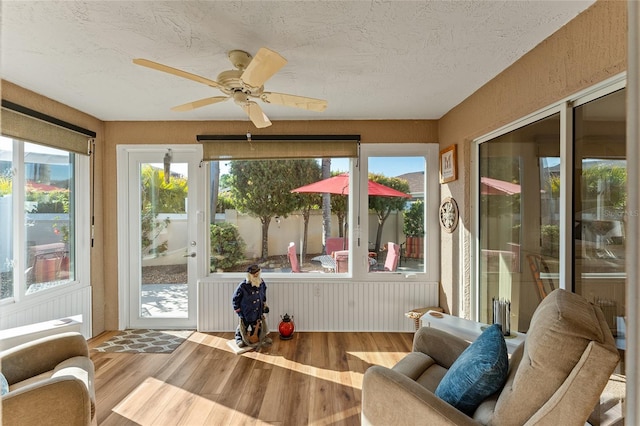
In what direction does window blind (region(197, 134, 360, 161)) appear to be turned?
toward the camera

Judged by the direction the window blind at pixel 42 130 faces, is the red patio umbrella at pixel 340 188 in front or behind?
in front

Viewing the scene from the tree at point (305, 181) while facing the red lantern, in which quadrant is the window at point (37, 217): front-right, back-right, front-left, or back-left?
front-right

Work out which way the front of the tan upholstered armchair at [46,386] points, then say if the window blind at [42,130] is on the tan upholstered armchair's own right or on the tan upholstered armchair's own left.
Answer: on the tan upholstered armchair's own left

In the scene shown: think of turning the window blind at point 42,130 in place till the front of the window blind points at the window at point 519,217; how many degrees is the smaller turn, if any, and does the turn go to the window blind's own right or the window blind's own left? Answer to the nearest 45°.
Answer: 0° — it already faces it

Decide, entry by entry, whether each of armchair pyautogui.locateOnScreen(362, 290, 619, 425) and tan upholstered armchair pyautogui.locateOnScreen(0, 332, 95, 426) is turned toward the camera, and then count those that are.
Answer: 0

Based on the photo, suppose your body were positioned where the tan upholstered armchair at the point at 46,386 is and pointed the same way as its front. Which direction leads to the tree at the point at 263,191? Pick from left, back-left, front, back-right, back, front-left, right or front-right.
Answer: front-left

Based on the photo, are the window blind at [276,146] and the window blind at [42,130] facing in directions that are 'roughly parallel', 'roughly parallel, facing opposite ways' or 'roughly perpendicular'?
roughly perpendicular

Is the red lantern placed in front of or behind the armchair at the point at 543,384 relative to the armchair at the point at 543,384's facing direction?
in front

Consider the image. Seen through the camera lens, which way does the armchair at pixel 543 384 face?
facing away from the viewer and to the left of the viewer

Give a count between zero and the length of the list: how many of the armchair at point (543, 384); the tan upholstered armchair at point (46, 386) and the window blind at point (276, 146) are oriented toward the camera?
1

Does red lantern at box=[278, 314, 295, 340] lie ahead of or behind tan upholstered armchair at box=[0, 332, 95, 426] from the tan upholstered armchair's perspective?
ahead

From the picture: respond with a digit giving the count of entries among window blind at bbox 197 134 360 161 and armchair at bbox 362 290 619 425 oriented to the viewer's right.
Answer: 0
